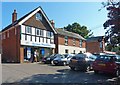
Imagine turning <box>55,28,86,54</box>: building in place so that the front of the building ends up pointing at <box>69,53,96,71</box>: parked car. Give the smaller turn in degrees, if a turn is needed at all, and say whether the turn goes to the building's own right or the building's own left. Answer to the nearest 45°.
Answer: approximately 45° to the building's own right

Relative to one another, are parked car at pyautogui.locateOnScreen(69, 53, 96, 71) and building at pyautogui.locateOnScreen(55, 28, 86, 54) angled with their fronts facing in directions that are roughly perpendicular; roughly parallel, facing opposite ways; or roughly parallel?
roughly perpendicular

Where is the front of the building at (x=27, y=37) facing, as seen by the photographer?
facing the viewer and to the right of the viewer

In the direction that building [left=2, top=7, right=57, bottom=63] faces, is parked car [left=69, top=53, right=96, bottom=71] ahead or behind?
ahead

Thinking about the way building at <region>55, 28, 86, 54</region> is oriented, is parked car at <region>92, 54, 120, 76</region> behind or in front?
in front
